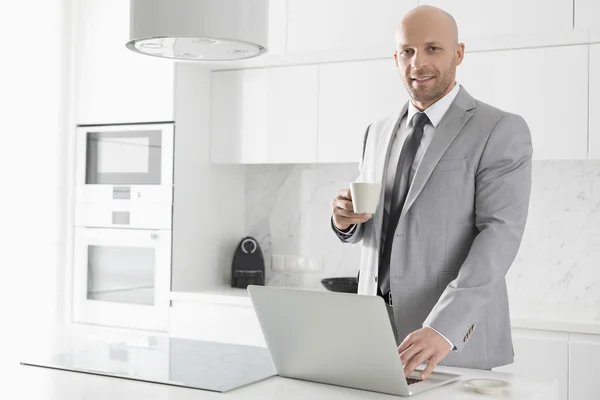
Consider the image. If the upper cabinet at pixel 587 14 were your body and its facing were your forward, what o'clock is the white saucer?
The white saucer is roughly at 12 o'clock from the upper cabinet.

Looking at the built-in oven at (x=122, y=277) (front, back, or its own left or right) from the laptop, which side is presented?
front

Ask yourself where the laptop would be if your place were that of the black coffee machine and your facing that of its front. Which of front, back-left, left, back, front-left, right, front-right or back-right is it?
front

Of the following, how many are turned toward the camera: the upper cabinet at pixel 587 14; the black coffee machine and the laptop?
2

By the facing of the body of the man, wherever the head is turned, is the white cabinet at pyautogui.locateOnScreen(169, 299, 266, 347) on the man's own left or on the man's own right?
on the man's own right

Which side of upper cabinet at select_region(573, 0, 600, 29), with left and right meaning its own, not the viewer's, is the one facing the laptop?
front

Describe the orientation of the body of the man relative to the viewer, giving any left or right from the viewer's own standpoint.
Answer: facing the viewer and to the left of the viewer

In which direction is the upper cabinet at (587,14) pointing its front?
toward the camera

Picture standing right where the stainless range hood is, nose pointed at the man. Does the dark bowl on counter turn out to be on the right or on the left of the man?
left

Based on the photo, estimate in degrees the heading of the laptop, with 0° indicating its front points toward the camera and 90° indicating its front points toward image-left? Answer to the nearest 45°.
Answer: approximately 225°

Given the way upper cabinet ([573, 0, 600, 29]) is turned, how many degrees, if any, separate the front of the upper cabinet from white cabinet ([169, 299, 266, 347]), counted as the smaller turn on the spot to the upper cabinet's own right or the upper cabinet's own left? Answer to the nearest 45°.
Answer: approximately 90° to the upper cabinet's own right

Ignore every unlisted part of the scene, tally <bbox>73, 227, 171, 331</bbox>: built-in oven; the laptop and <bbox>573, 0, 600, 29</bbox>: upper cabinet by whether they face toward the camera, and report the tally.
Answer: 2

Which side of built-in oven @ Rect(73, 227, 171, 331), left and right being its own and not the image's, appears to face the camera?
front
